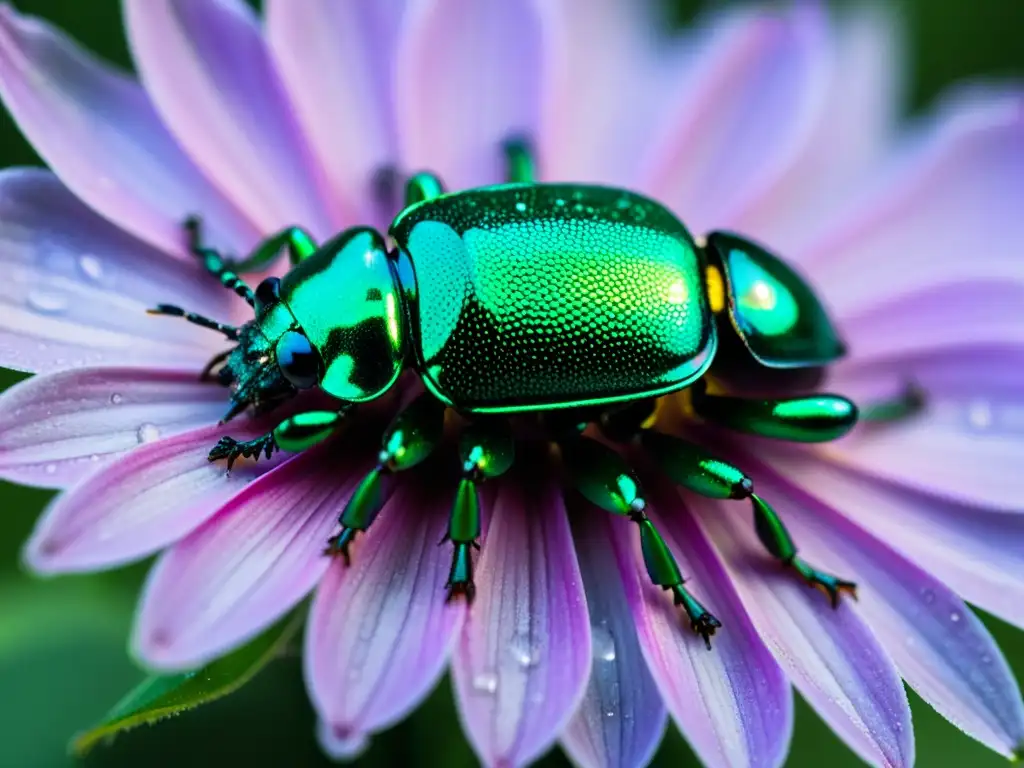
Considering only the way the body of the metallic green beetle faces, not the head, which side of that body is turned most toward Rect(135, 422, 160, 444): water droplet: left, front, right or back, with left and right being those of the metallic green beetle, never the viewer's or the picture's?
front

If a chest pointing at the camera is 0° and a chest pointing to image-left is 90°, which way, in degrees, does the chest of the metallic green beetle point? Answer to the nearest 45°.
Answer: approximately 90°
